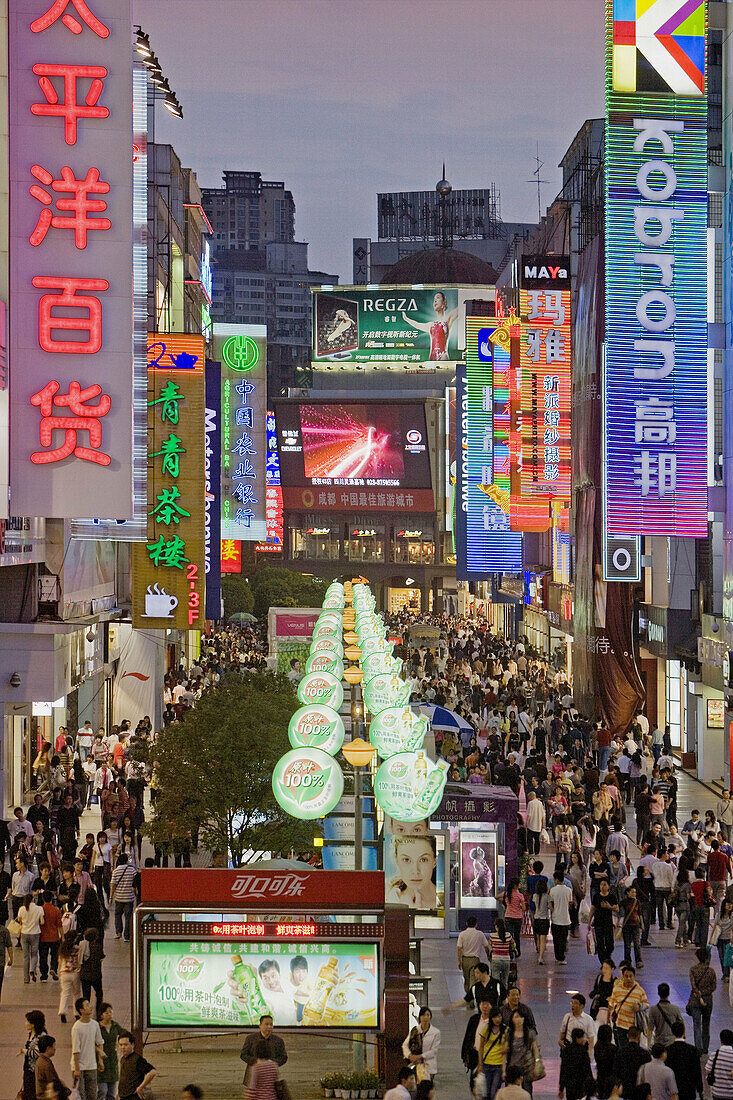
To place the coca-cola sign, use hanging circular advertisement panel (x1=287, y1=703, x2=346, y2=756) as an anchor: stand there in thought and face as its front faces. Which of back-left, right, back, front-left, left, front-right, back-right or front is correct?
front

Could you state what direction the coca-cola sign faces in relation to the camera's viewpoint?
facing the viewer

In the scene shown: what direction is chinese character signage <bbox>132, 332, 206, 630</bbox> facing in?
toward the camera

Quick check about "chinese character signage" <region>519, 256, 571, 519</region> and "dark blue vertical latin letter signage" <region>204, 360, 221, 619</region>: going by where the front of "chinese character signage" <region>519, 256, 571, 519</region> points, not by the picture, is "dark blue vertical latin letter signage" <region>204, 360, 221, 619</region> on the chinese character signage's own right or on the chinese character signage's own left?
on the chinese character signage's own right

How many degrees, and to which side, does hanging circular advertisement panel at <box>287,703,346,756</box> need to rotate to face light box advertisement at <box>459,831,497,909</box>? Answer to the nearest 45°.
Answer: approximately 135° to its left

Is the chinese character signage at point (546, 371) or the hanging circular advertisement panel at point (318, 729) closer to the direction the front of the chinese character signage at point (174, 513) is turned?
the hanging circular advertisement panel

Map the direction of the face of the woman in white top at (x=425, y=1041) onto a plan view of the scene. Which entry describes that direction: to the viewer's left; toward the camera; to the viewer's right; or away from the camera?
toward the camera

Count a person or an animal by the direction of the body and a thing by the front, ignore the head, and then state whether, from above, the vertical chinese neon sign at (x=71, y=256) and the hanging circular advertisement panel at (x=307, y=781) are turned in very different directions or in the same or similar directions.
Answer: same or similar directions

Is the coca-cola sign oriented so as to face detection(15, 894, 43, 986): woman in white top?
no

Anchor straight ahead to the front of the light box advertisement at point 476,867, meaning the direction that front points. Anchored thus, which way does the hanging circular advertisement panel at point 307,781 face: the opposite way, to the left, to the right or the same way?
the same way

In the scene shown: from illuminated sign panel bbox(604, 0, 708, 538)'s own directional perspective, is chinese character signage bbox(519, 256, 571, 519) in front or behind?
behind

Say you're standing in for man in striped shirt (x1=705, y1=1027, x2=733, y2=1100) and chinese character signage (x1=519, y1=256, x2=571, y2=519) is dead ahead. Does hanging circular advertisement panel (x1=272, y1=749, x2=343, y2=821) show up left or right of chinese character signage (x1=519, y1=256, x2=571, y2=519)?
left

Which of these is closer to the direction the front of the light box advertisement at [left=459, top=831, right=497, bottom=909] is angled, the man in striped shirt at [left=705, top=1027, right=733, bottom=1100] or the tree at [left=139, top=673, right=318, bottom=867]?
the man in striped shirt

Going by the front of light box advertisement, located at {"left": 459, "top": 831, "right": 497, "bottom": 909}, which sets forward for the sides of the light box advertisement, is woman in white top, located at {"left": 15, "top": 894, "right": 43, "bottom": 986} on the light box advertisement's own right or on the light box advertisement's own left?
on the light box advertisement's own right

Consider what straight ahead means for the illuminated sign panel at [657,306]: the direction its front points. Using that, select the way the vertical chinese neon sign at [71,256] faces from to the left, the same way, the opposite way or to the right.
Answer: the same way

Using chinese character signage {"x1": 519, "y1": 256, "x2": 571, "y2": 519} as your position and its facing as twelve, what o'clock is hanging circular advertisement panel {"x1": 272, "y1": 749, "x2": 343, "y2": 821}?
The hanging circular advertisement panel is roughly at 12 o'clock from the chinese character signage.

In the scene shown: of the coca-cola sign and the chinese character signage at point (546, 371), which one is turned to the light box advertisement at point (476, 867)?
the chinese character signage

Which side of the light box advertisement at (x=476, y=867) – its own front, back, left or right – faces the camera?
front

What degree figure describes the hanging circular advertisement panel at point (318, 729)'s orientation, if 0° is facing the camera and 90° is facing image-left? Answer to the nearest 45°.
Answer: approximately 0°
